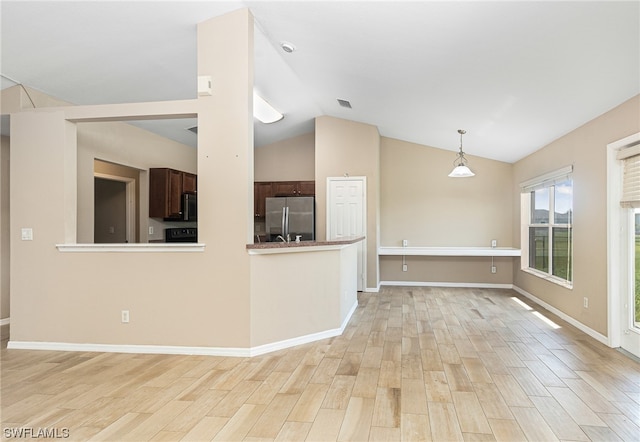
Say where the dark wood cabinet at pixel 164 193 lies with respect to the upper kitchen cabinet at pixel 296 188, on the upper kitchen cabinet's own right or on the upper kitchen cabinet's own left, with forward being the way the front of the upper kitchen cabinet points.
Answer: on the upper kitchen cabinet's own right

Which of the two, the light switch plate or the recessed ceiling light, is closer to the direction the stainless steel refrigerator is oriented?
the recessed ceiling light

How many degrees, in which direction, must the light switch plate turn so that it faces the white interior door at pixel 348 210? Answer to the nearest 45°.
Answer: approximately 90° to its left

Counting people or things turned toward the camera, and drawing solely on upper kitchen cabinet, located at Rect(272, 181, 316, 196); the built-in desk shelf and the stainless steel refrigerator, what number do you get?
3

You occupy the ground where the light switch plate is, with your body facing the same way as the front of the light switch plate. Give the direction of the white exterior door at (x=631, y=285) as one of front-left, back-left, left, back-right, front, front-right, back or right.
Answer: front-left

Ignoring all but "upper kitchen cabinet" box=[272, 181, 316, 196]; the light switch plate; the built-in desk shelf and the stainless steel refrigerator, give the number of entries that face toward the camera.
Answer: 4

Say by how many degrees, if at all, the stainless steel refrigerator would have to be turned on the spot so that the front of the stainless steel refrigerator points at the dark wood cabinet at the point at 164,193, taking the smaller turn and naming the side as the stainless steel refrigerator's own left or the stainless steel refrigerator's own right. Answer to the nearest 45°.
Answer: approximately 90° to the stainless steel refrigerator's own right

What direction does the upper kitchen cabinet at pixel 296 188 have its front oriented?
toward the camera

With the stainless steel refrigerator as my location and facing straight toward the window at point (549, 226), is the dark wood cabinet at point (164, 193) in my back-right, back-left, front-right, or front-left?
back-right

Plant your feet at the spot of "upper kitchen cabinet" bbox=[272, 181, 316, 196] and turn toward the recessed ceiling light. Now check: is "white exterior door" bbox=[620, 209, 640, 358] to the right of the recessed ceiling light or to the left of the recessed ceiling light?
left

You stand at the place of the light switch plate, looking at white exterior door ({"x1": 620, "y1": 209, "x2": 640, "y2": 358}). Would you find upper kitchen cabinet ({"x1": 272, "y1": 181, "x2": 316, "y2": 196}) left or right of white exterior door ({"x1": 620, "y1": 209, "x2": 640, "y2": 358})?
left

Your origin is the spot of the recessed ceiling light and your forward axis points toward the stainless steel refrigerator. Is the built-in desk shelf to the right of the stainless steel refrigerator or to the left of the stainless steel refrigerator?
right

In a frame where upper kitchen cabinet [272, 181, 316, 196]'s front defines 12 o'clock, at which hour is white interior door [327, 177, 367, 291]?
The white interior door is roughly at 10 o'clock from the upper kitchen cabinet.

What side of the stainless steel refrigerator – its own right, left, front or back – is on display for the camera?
front

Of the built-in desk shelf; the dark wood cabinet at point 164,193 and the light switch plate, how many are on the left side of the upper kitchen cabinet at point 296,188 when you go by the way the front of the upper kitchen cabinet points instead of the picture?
1

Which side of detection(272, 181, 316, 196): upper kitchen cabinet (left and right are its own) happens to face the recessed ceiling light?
front

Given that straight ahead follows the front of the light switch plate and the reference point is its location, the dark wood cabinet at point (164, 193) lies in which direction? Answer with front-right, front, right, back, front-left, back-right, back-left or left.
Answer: back-left

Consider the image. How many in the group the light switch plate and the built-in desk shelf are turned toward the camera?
2

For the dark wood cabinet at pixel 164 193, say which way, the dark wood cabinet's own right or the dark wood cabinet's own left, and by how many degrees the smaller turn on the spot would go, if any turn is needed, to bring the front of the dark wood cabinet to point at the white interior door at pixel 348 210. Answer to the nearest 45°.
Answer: approximately 45° to the dark wood cabinet's own left
